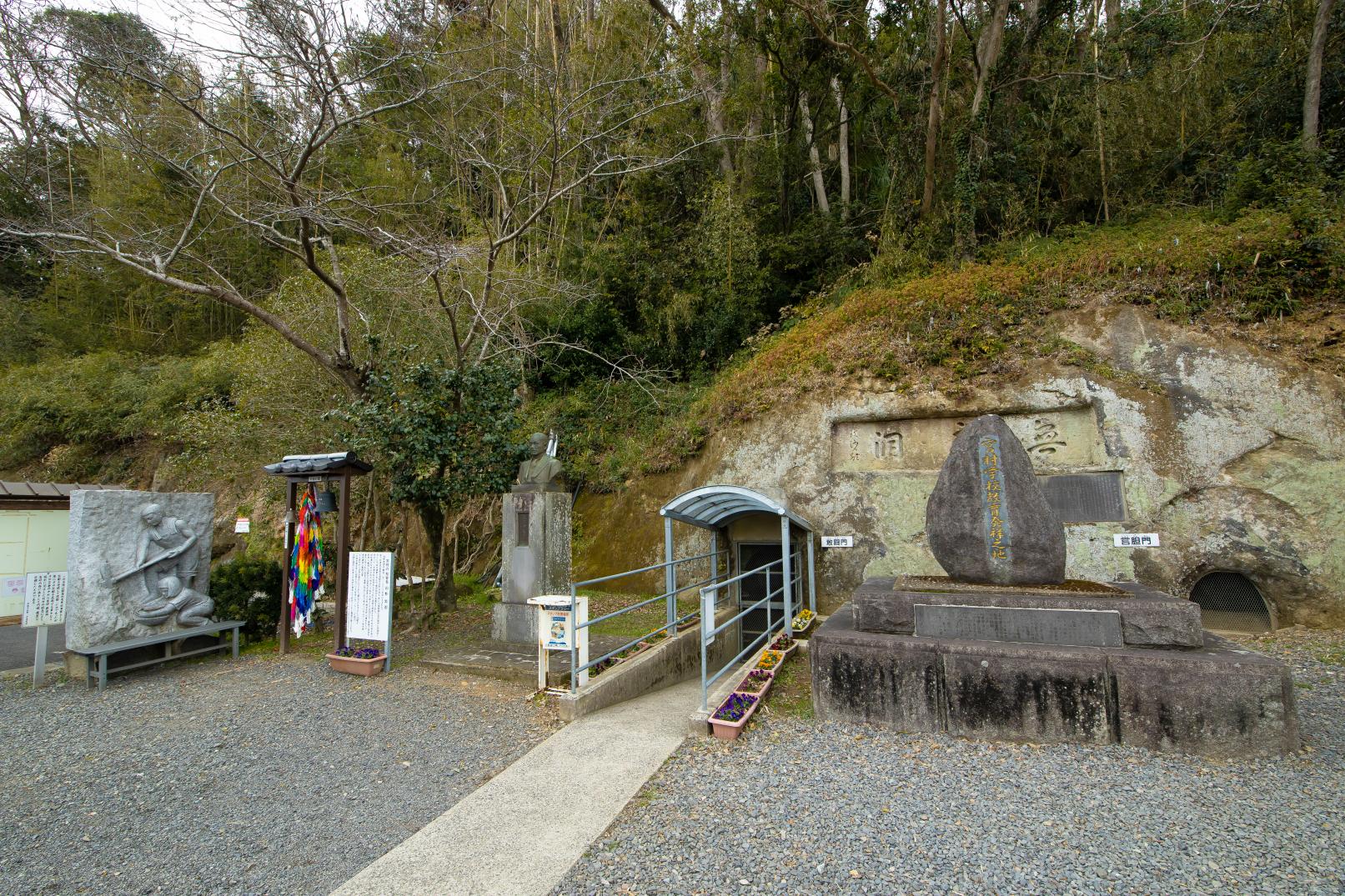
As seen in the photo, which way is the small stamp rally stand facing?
toward the camera

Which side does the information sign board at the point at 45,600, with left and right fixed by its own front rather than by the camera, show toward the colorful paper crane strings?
left

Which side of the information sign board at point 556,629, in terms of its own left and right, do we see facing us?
front

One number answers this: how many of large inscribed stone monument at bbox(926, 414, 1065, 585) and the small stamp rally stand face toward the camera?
2

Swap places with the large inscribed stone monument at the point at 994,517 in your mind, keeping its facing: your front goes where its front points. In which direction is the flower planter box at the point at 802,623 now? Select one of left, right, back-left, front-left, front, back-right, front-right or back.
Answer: back-right

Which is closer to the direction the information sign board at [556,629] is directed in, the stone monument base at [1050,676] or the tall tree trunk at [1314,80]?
the stone monument base

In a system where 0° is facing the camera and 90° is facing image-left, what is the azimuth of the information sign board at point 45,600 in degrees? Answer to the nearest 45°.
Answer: approximately 0°

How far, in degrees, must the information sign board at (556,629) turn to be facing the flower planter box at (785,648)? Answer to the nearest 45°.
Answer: approximately 90° to its left

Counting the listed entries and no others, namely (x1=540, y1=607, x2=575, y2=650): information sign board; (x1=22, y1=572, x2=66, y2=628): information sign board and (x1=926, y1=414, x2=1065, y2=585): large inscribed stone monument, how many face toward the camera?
3

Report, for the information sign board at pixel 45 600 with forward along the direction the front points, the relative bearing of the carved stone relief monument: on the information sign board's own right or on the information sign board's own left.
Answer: on the information sign board's own left

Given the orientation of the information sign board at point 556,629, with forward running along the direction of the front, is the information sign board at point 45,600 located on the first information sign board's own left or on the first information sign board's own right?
on the first information sign board's own right

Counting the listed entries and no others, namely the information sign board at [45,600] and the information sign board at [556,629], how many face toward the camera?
2

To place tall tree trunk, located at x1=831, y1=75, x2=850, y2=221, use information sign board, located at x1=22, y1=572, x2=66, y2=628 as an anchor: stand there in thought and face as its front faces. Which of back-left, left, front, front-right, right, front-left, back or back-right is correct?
left

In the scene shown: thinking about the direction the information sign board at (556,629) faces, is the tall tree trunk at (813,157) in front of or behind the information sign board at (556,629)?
behind

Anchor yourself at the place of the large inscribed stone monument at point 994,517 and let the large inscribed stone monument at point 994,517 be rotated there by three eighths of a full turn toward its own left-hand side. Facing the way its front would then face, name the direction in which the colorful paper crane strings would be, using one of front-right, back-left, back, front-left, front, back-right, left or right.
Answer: back-left

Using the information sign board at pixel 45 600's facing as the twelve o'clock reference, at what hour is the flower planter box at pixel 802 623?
The flower planter box is roughly at 10 o'clock from the information sign board.

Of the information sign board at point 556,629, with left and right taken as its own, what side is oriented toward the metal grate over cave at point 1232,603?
left

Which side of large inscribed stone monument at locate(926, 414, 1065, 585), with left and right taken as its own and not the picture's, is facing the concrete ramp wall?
right

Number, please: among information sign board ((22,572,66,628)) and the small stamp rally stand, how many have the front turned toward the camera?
2
